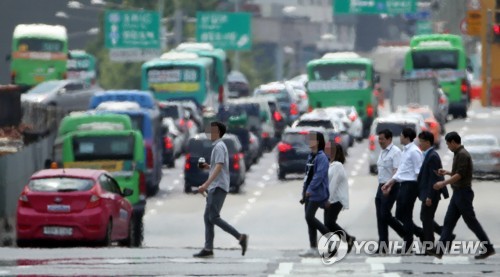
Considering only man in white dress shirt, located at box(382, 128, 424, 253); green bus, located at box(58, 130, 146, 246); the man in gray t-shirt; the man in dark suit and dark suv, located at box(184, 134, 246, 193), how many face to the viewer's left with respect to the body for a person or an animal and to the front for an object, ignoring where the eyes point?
3

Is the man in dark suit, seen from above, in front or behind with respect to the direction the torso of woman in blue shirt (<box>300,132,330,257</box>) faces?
behind

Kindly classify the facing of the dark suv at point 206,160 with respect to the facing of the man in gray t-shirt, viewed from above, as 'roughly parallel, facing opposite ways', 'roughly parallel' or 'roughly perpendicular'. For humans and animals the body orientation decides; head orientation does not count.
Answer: roughly perpendicular

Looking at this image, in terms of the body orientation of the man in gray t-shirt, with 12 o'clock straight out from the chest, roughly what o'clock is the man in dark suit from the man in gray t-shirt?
The man in dark suit is roughly at 6 o'clock from the man in gray t-shirt.

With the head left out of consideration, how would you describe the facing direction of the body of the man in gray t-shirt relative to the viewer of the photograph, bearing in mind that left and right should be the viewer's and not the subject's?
facing to the left of the viewer

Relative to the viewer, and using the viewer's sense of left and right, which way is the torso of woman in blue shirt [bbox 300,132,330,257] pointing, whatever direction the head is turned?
facing to the left of the viewer

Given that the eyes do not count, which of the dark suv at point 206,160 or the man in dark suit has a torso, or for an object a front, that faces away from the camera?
the dark suv

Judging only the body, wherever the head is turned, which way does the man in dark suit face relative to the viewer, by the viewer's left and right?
facing to the left of the viewer

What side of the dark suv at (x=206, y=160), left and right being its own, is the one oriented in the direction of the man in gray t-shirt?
back

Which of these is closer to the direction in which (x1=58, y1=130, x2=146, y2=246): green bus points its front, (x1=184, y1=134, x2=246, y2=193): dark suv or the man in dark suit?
the dark suv

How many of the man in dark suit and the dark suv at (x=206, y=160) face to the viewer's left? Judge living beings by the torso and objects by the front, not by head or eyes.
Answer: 1

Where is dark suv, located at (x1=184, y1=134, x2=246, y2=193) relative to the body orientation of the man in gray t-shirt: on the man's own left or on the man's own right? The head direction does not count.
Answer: on the man's own right

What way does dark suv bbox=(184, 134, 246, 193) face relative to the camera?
away from the camera

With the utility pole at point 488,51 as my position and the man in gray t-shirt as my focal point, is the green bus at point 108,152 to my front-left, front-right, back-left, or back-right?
front-right

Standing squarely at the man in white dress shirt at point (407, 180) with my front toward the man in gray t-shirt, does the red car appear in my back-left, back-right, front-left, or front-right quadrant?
front-right
